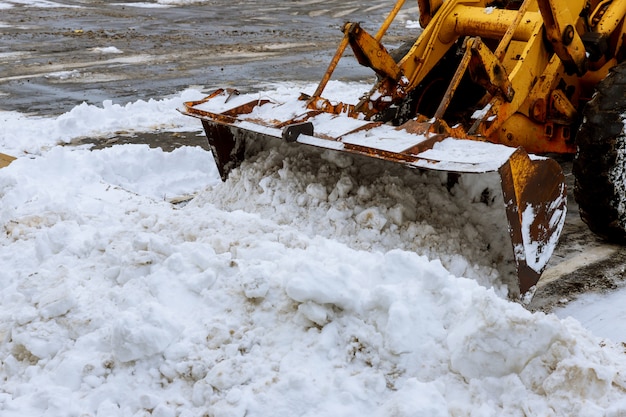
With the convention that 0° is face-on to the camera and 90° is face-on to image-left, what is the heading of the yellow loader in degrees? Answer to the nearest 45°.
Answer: approximately 45°

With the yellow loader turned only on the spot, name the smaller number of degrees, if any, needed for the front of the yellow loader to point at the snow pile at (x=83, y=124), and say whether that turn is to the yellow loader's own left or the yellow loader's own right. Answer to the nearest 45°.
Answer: approximately 90° to the yellow loader's own right

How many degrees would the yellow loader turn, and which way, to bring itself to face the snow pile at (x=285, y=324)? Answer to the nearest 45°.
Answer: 0° — it already faces it
